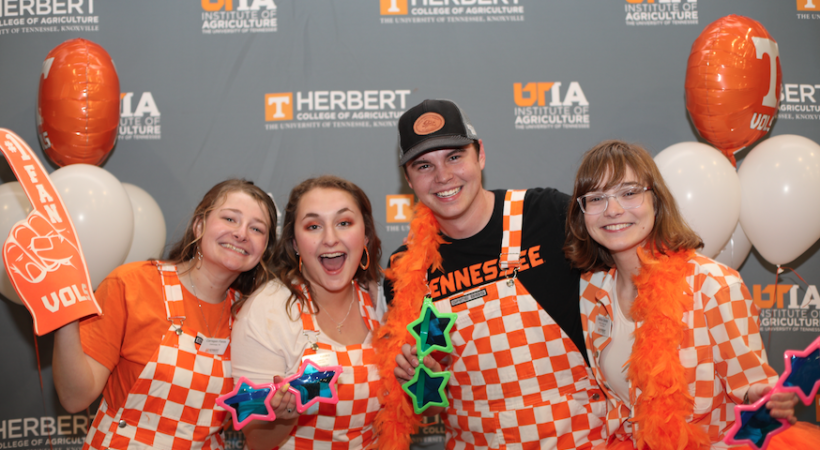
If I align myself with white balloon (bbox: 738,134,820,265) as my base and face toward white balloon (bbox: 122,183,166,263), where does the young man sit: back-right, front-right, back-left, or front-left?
front-left

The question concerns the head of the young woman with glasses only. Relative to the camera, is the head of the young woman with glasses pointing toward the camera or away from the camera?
toward the camera

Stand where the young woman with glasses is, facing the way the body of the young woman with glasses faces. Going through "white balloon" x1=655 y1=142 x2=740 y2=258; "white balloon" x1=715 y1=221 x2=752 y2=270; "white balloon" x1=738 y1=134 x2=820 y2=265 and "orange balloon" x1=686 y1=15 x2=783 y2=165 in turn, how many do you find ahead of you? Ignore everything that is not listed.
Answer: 0

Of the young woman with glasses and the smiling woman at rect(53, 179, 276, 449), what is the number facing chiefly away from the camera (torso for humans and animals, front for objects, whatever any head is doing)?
0

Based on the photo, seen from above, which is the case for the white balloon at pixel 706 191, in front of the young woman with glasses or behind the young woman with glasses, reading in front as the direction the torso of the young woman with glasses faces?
behind

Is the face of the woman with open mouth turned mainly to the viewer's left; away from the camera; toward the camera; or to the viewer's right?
toward the camera

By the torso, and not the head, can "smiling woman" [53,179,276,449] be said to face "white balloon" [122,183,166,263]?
no

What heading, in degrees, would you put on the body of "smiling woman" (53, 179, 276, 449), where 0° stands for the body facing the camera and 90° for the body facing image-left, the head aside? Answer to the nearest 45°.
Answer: approximately 315°

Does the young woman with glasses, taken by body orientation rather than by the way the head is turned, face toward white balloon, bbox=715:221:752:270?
no

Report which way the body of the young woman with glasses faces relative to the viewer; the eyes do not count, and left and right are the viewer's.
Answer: facing the viewer and to the left of the viewer
